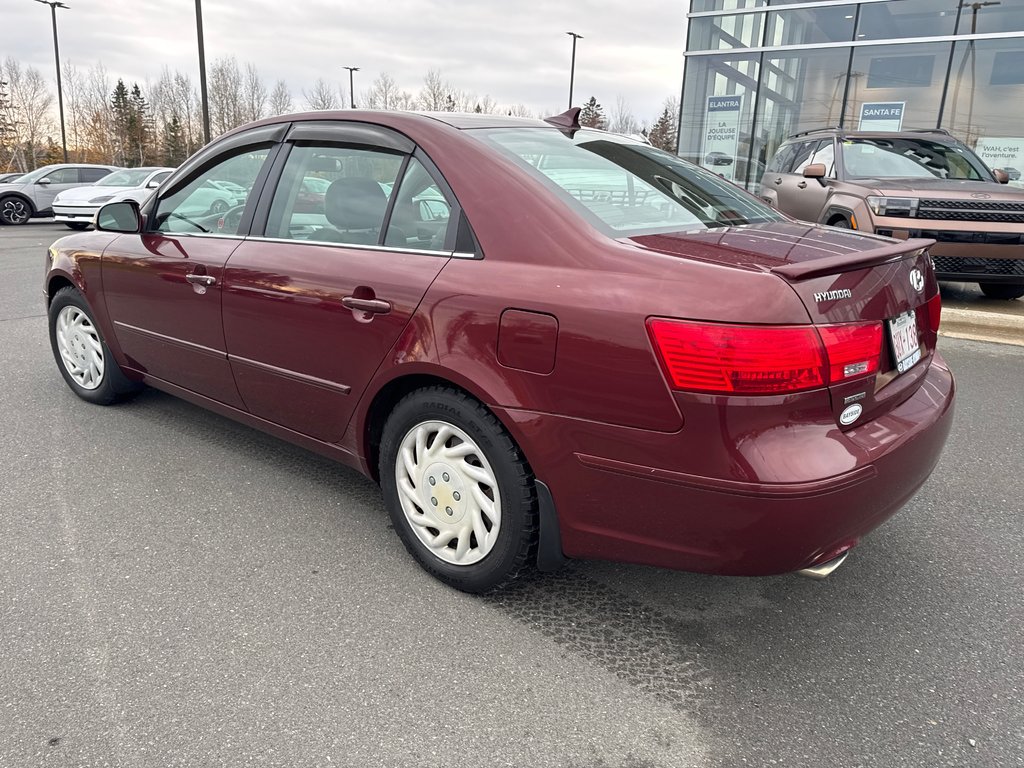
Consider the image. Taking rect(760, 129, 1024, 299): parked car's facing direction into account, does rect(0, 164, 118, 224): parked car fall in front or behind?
behind

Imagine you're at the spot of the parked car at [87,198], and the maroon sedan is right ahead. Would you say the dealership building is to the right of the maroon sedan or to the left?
left

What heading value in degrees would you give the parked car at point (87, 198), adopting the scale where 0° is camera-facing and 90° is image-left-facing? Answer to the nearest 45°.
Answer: approximately 45°

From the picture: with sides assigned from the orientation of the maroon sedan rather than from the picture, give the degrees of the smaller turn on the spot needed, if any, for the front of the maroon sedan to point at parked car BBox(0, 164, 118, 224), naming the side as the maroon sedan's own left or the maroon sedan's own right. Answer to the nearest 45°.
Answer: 0° — it already faces it

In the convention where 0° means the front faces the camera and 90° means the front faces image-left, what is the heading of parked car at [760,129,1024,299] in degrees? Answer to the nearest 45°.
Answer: approximately 315°

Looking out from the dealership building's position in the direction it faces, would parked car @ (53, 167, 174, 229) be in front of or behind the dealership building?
in front

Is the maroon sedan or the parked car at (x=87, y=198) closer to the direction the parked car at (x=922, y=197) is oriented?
the maroon sedan

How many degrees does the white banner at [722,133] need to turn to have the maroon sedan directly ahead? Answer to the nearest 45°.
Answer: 0° — it already faces it

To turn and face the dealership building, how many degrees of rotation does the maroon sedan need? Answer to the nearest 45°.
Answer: approximately 90° to its right

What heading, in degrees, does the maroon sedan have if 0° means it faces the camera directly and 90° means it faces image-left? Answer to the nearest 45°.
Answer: approximately 135°

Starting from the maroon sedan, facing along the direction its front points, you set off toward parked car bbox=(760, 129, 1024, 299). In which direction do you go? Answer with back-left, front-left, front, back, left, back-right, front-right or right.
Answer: right

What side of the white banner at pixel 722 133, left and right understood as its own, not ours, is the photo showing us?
front

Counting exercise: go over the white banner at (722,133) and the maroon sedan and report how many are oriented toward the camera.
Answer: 1

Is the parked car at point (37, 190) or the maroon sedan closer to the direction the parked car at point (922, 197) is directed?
the maroon sedan
